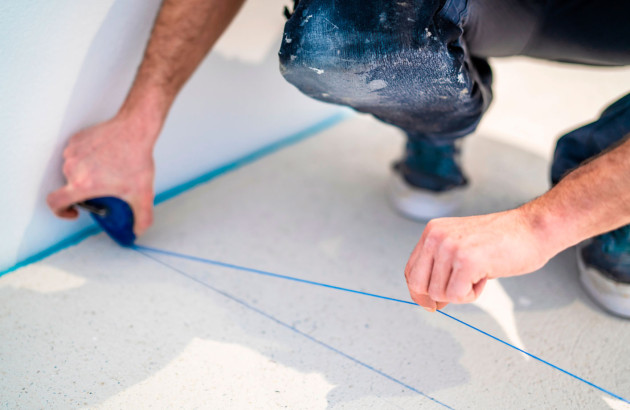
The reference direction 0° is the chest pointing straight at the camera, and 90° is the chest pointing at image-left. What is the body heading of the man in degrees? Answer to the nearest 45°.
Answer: approximately 45°
